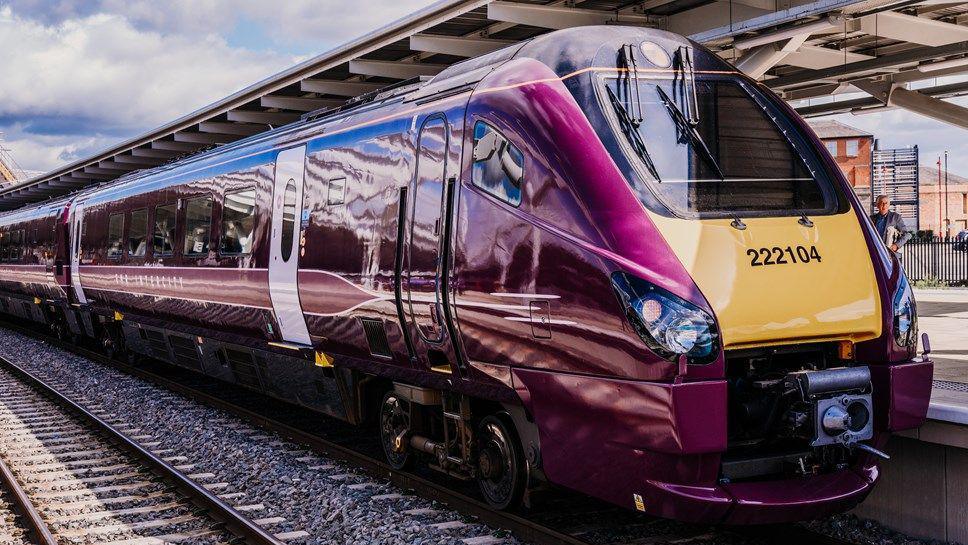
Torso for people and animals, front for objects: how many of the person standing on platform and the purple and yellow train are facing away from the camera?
0

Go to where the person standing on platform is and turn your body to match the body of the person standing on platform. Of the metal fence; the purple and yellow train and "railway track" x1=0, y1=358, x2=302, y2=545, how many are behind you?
1

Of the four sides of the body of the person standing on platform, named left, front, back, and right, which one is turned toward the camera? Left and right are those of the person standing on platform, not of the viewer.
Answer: front

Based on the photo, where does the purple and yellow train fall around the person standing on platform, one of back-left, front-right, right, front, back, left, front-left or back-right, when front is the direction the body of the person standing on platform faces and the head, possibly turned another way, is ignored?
front

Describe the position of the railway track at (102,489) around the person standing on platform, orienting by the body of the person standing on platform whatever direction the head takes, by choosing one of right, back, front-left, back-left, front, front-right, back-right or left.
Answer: front-right

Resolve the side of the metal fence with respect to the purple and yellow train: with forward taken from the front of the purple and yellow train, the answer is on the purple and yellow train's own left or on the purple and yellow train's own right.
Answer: on the purple and yellow train's own left

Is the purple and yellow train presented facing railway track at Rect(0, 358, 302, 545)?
no

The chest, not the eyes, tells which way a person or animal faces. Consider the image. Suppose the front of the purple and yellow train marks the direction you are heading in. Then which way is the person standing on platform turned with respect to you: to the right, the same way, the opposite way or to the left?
to the right

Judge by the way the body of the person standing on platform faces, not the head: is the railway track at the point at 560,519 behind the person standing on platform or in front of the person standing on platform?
in front

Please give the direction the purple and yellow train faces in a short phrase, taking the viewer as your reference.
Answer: facing the viewer and to the right of the viewer

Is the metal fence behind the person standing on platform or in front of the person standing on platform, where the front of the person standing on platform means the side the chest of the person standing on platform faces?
behind
